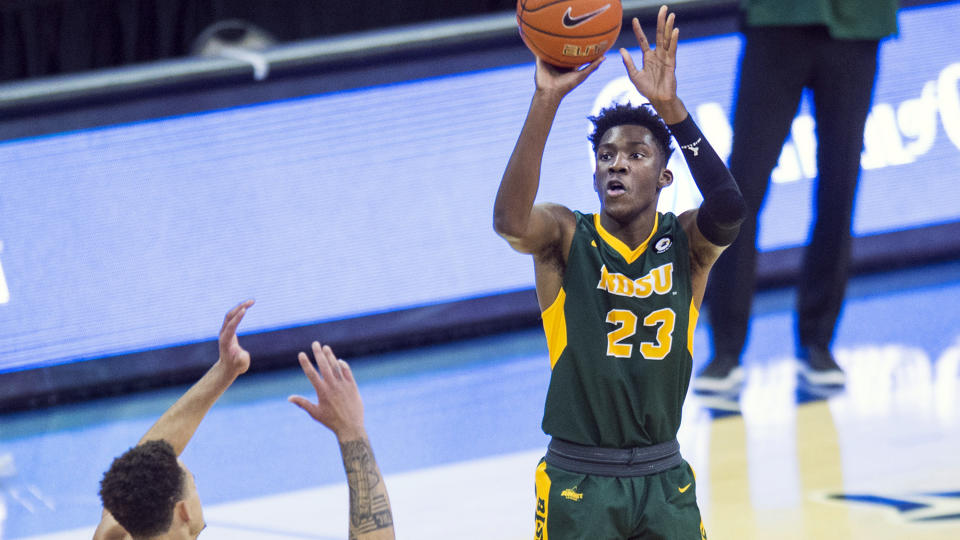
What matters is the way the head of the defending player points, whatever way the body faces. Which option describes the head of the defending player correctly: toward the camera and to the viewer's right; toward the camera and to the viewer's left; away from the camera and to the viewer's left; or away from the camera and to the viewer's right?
away from the camera and to the viewer's right

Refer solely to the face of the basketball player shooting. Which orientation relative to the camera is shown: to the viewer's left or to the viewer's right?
to the viewer's left

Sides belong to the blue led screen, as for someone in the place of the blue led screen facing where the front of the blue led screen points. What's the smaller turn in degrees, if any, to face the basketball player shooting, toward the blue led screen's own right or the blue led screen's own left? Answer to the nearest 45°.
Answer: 0° — it already faces them

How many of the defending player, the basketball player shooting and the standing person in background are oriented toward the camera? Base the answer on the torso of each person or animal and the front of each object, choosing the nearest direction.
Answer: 2

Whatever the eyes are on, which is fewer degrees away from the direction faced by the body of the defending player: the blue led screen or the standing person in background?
the standing person in background

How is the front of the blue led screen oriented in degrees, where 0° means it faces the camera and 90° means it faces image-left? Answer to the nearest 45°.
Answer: approximately 0°

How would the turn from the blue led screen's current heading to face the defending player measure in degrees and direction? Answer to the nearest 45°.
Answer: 0° — it already faces them

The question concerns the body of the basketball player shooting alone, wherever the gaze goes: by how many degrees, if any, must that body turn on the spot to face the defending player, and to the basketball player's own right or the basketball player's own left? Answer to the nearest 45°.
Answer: approximately 45° to the basketball player's own right
